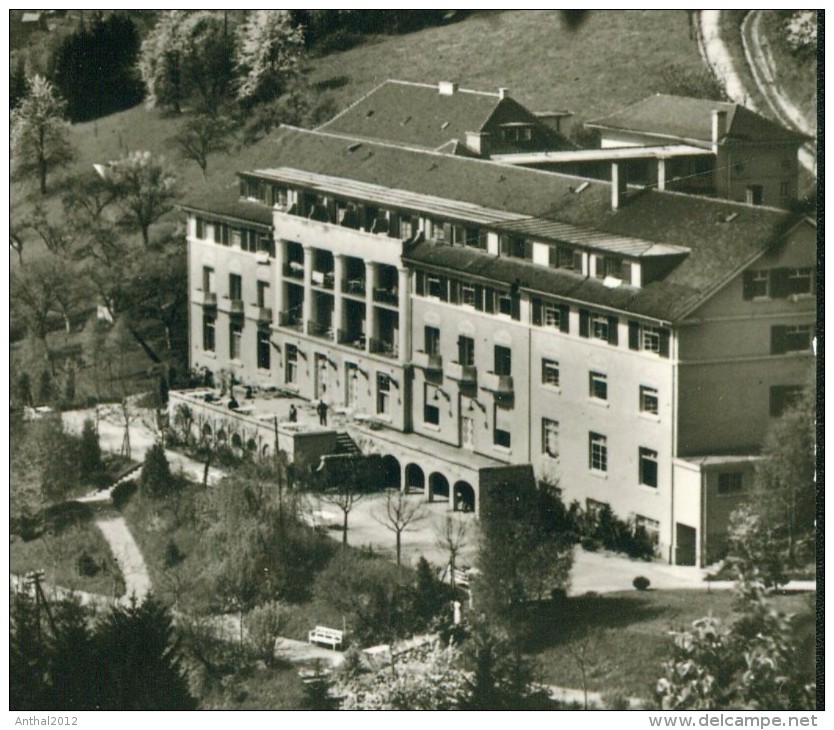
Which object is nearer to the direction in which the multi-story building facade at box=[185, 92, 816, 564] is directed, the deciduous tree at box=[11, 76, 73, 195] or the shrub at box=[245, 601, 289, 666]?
the shrub

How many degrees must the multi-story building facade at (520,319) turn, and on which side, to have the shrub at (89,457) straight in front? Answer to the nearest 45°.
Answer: approximately 45° to its right

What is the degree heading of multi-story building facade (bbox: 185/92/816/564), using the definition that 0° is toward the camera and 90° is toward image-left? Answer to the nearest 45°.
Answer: approximately 45°

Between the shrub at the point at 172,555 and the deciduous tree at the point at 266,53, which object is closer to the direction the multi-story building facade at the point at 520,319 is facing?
the shrub

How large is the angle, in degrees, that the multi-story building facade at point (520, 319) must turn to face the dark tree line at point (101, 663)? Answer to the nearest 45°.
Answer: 0° — it already faces it

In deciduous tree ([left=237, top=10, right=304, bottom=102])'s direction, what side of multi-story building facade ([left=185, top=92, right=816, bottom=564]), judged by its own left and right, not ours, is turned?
right
